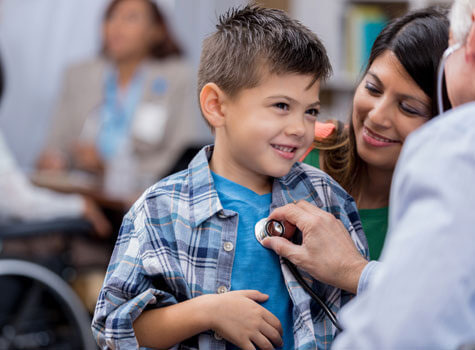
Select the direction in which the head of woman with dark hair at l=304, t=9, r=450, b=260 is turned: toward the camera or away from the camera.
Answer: toward the camera

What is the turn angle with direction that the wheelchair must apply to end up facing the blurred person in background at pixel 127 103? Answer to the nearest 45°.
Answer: approximately 90° to its left

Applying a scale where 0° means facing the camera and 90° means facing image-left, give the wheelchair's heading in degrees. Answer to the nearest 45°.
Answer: approximately 270°

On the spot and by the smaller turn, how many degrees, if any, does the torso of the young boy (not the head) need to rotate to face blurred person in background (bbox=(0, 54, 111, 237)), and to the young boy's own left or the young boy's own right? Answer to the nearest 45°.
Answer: approximately 180°

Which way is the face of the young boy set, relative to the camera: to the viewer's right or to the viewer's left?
to the viewer's right

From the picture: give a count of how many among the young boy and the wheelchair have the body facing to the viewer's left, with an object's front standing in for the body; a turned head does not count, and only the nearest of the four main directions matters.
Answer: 0

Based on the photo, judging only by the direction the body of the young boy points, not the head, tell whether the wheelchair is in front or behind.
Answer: behind

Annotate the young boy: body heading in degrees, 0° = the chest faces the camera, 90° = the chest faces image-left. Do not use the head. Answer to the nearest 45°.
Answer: approximately 315°
